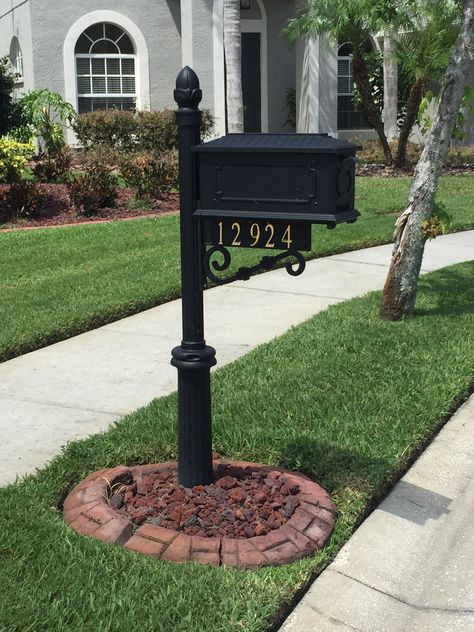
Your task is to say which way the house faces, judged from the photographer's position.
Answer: facing the viewer

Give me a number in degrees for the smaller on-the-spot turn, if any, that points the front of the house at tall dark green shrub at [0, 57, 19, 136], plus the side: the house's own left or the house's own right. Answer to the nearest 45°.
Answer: approximately 45° to the house's own right

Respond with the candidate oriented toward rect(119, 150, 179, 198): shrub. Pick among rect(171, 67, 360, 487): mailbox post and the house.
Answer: the house
